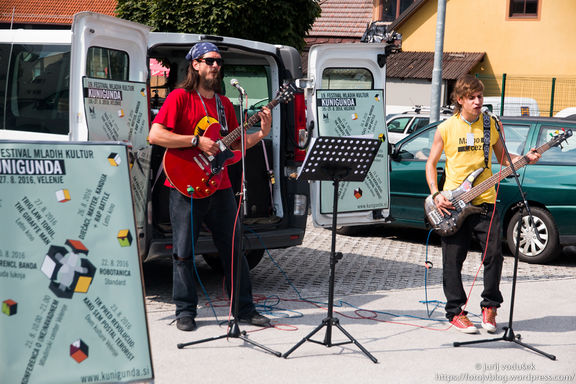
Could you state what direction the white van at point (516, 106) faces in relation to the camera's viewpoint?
facing to the left of the viewer

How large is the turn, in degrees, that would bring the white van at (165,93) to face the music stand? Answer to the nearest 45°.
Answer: approximately 180°

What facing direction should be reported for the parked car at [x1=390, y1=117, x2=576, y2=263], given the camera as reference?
facing to the left of the viewer

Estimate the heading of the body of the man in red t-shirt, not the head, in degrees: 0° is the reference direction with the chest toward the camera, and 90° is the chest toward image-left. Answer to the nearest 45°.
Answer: approximately 315°

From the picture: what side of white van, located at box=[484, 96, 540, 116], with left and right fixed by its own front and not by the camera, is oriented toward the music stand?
left

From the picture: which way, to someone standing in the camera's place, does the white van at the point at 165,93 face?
facing away from the viewer and to the left of the viewer

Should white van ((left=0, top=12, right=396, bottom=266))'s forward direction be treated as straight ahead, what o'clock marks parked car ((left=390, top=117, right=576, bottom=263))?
The parked car is roughly at 4 o'clock from the white van.

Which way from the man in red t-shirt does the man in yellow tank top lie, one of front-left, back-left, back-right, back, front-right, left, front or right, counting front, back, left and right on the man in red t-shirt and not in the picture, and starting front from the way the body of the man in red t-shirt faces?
front-left

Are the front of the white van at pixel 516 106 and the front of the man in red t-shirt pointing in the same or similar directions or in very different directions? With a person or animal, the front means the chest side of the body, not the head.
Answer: very different directions

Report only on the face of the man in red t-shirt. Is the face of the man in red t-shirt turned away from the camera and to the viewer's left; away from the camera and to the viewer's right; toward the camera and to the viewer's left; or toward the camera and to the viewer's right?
toward the camera and to the viewer's right

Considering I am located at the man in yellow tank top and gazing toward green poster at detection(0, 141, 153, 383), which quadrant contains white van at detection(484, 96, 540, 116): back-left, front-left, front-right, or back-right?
back-right

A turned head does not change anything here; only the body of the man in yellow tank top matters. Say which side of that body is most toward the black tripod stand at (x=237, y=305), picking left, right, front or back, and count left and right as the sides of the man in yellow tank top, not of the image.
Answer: right
